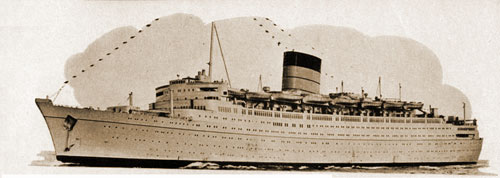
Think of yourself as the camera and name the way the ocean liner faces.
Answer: facing the viewer and to the left of the viewer
